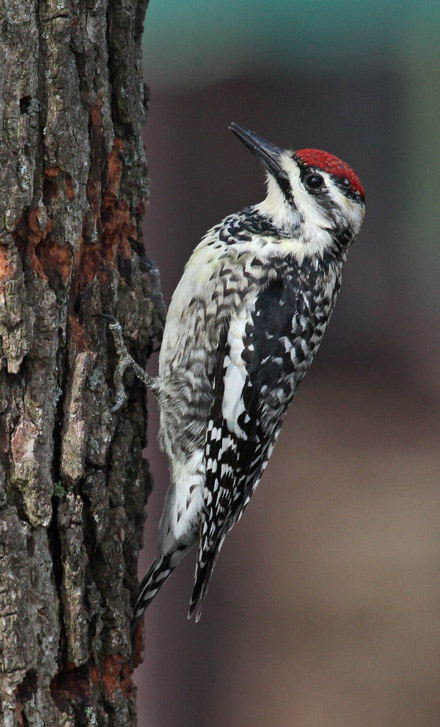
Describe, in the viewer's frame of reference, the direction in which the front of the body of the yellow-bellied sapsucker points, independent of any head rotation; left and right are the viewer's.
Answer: facing to the left of the viewer
